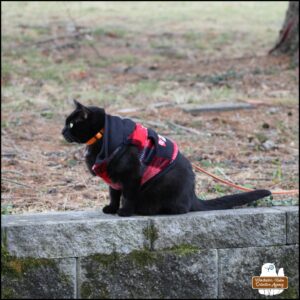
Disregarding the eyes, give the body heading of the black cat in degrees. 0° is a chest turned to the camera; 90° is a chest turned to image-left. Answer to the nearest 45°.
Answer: approximately 90°

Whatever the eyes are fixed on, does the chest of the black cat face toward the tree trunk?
no
